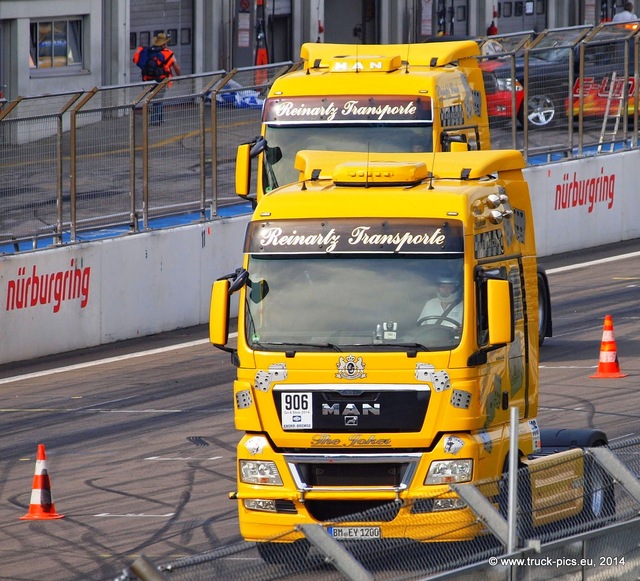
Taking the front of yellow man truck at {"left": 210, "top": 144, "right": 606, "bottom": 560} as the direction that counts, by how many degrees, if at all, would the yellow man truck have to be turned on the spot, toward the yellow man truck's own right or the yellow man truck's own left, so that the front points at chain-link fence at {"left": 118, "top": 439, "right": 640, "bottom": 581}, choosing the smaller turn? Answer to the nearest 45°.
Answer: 0° — it already faces it

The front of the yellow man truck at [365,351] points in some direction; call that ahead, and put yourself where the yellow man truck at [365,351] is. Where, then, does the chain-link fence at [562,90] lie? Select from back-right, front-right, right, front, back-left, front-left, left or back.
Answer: back

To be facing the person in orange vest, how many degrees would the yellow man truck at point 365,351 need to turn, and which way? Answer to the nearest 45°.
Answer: approximately 180°

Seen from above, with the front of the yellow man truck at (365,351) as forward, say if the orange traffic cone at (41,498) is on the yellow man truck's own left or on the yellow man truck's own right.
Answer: on the yellow man truck's own right

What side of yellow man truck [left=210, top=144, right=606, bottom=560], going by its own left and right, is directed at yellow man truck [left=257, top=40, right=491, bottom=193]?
back

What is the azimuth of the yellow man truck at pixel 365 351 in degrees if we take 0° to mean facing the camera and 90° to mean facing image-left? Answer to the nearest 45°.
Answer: approximately 0°

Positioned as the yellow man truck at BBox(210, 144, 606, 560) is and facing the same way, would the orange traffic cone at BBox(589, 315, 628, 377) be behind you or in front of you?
behind

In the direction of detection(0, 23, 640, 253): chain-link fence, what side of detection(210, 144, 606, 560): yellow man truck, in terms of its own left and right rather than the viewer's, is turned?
back
